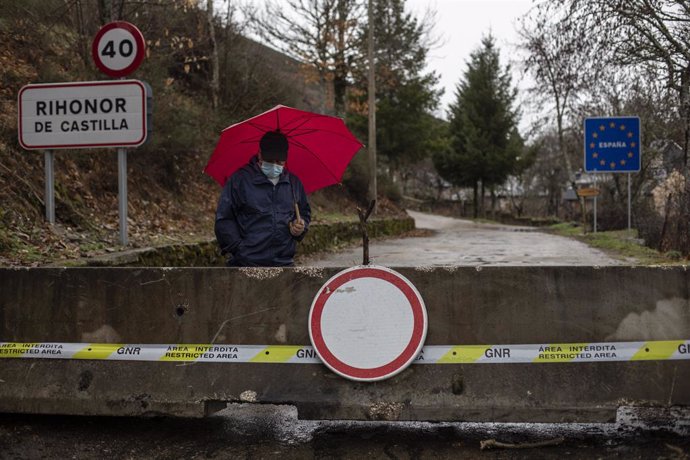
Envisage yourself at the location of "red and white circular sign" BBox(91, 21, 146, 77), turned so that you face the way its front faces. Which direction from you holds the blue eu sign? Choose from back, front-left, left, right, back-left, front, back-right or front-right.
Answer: back-left

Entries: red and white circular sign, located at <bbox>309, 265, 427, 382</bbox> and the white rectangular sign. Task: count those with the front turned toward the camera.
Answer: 2

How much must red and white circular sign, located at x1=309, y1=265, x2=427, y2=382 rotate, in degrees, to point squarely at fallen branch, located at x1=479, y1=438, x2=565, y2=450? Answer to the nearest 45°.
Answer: approximately 90° to its left

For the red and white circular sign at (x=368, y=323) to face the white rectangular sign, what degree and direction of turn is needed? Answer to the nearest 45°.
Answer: approximately 135° to its right

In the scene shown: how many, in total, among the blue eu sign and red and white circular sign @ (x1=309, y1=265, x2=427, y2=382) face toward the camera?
2
